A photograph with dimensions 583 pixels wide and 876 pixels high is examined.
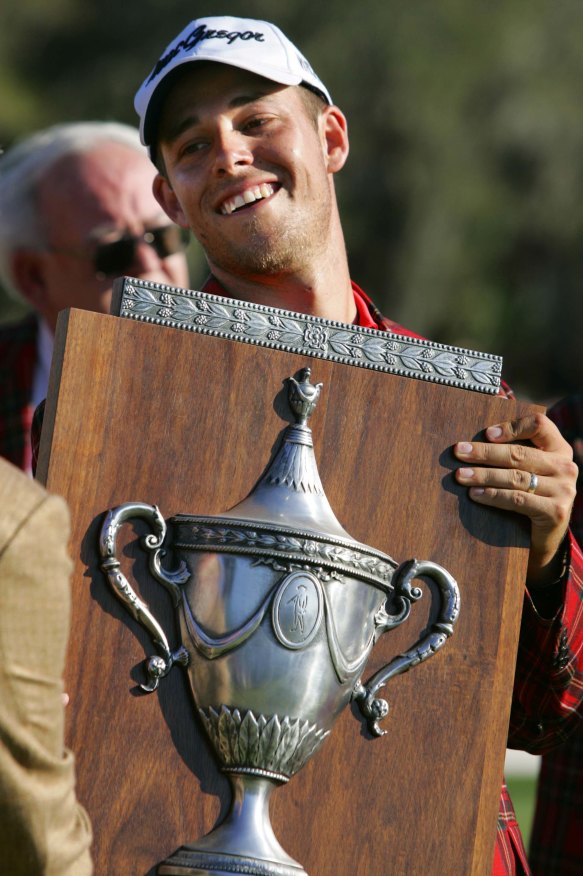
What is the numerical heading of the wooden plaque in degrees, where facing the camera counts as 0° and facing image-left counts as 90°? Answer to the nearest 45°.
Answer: approximately 0°

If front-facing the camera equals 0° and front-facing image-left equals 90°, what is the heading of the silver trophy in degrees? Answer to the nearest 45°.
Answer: approximately 0°
